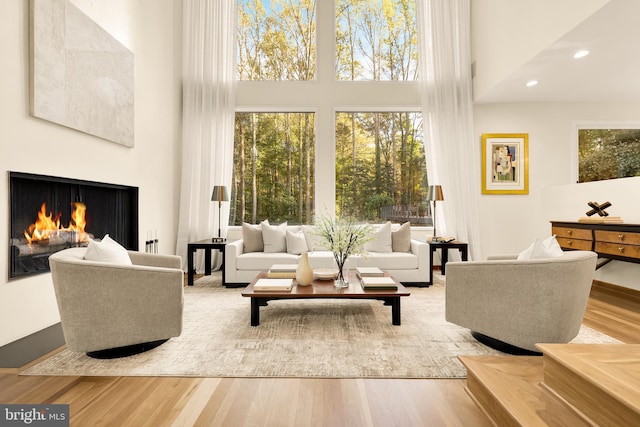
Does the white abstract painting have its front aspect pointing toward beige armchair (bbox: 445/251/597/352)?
yes

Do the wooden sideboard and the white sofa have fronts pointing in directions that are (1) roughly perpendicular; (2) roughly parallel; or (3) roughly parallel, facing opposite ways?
roughly perpendicular

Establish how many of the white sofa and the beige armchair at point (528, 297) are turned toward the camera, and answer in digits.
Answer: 1

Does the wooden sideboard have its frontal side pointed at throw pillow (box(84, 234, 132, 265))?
yes

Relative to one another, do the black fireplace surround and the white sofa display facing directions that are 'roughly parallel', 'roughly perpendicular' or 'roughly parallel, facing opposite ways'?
roughly perpendicular

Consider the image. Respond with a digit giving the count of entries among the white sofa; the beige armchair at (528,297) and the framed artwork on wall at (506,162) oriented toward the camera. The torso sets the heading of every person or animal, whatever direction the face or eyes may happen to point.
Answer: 2

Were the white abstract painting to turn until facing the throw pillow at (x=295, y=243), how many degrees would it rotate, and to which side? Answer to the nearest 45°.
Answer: approximately 45° to its left

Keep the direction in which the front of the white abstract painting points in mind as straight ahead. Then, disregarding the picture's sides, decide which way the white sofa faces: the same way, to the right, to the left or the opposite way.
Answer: to the right

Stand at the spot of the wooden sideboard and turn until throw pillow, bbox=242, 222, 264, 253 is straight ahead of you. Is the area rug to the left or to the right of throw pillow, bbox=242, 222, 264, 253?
left

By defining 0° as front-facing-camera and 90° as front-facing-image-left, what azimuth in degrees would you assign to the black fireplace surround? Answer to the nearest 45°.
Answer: approximately 315°
